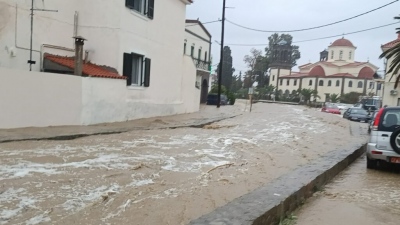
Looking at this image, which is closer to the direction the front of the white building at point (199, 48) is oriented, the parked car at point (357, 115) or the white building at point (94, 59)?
the parked car

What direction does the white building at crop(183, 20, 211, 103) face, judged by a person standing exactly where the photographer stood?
facing the viewer and to the right of the viewer

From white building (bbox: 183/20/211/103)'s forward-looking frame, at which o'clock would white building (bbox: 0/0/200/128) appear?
white building (bbox: 0/0/200/128) is roughly at 2 o'clock from white building (bbox: 183/20/211/103).

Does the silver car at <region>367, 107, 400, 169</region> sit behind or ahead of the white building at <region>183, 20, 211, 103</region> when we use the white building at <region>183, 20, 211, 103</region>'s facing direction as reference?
ahead

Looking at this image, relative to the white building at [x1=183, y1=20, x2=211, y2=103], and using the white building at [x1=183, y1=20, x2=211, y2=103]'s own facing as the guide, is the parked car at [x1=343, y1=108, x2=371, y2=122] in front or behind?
in front
